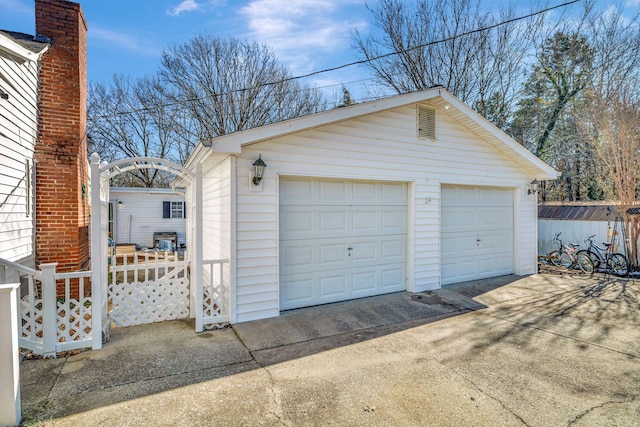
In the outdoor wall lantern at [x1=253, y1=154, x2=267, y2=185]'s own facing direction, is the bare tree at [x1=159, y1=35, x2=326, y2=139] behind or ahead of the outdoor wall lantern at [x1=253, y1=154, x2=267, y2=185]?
behind

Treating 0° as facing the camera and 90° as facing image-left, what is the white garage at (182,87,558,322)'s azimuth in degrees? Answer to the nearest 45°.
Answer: approximately 315°

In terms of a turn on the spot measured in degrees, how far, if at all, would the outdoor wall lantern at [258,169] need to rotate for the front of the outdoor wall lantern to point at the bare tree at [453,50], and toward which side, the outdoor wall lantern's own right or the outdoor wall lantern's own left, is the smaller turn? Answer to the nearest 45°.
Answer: approximately 90° to the outdoor wall lantern's own left

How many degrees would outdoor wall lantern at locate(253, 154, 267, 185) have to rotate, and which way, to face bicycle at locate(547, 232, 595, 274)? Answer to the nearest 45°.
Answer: approximately 45° to its left

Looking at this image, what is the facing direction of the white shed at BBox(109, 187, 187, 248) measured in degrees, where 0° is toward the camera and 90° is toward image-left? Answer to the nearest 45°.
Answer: approximately 0°

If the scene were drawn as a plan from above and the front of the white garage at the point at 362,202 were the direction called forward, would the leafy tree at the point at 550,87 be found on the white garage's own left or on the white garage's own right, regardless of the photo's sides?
on the white garage's own left

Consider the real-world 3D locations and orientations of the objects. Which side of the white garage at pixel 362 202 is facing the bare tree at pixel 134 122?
back

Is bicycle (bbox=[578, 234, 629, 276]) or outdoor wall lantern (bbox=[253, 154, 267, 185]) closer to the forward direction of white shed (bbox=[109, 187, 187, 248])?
the outdoor wall lantern

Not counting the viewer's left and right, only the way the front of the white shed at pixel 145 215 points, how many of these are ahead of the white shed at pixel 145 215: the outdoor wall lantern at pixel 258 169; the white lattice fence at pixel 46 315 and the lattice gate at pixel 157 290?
3

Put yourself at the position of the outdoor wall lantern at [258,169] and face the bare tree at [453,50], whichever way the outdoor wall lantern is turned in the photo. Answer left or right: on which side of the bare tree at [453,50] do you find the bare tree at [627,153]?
right
